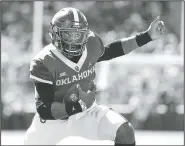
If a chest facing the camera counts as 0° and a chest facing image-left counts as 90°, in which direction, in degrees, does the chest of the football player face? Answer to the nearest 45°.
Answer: approximately 315°
